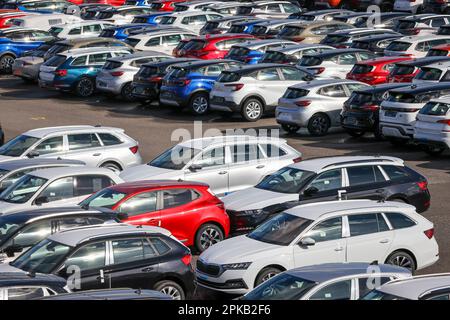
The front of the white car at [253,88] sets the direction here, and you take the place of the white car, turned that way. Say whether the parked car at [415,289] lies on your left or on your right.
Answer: on your right

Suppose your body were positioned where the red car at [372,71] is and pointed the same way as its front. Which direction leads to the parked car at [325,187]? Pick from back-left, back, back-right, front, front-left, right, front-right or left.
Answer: back-right

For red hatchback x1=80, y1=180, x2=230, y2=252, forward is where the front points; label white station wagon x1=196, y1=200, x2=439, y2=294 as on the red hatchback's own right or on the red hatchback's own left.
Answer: on the red hatchback's own left

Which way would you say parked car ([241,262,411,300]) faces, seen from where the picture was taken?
facing the viewer and to the left of the viewer

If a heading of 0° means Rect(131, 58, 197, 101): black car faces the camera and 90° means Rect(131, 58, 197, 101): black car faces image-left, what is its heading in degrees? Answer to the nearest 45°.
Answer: approximately 225°

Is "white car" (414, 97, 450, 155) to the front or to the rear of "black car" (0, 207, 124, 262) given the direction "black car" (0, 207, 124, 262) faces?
to the rear

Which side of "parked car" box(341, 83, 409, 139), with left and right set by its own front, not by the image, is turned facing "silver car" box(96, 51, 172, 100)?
left

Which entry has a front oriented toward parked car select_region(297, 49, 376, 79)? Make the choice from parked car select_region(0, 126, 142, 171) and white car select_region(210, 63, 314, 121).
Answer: the white car

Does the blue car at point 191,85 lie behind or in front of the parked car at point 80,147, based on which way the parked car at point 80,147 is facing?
behind

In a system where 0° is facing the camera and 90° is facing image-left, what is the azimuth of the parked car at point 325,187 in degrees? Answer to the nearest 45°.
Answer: approximately 45°

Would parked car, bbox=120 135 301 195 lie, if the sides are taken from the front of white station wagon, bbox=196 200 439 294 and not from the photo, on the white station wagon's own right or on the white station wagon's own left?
on the white station wagon's own right

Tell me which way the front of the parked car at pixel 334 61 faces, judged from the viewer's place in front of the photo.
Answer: facing away from the viewer and to the right of the viewer

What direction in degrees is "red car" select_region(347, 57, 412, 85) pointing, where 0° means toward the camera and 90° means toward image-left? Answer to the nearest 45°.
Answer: approximately 225°

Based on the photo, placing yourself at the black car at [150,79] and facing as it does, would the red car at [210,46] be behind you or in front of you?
in front
